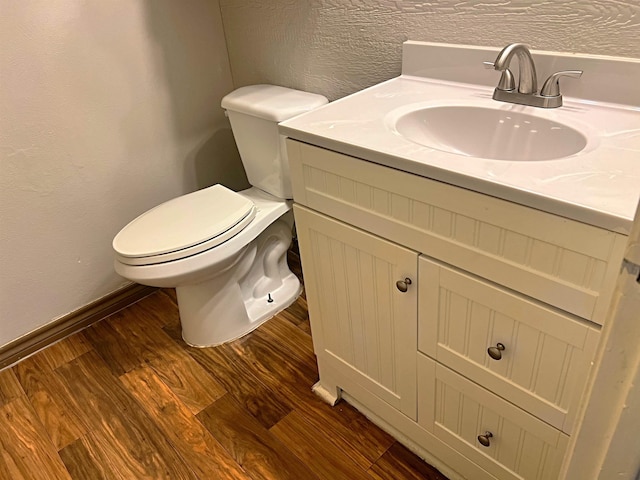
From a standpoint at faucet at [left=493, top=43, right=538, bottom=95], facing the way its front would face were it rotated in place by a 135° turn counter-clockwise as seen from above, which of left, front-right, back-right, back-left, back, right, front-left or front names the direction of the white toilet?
back

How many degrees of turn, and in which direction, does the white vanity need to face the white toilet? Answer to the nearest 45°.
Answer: approximately 90° to its right

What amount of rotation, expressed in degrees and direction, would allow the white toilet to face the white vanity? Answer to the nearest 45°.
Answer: approximately 90° to its left

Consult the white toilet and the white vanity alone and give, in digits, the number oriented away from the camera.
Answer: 0

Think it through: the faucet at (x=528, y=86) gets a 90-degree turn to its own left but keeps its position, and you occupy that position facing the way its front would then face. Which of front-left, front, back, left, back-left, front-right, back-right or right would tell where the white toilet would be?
back-right

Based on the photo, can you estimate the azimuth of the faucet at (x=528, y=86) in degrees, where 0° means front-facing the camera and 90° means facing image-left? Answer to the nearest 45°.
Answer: approximately 45°
